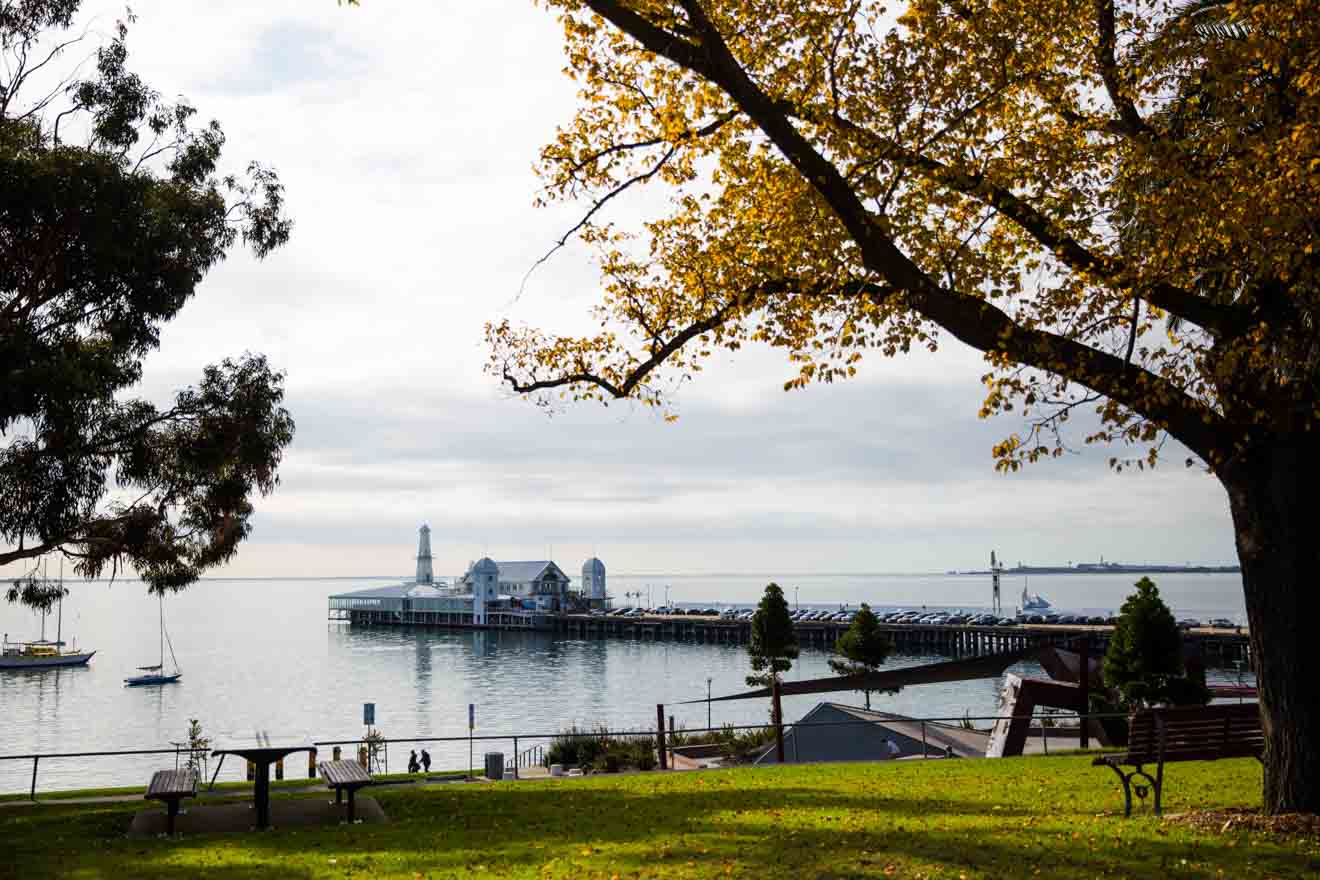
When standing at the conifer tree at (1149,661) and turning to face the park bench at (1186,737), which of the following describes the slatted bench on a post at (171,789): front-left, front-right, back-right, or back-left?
front-right

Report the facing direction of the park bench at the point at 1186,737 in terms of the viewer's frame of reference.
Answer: facing away from the viewer and to the left of the viewer

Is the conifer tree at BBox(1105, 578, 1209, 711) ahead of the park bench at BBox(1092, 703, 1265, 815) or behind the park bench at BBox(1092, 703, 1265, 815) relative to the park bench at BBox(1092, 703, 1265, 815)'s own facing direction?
ahead

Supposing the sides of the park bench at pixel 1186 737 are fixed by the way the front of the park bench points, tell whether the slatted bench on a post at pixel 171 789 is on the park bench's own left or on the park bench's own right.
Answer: on the park bench's own left

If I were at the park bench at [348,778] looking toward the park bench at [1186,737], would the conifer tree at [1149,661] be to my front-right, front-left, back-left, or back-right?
front-left

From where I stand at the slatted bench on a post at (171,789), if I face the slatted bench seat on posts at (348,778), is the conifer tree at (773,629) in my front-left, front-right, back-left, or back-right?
front-left

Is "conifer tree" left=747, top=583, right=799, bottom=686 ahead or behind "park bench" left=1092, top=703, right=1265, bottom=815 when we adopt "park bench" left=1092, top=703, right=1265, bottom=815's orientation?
ahead

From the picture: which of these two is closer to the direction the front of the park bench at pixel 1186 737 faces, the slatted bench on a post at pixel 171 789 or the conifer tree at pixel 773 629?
the conifer tree
